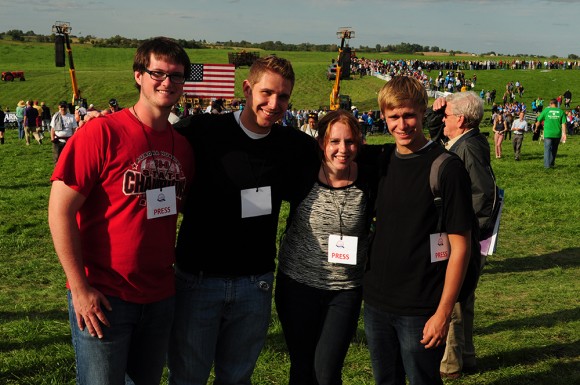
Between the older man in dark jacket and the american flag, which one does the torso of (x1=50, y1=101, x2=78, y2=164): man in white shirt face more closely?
the older man in dark jacket

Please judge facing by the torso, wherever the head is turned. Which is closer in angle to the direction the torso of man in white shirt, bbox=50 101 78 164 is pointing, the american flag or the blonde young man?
the blonde young man

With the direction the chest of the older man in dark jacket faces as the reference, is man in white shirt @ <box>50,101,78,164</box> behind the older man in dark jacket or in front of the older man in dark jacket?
in front

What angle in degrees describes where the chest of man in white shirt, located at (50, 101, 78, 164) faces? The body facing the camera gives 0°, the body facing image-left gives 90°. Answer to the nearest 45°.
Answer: approximately 0°

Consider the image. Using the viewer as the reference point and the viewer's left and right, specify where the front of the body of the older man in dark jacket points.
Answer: facing to the left of the viewer

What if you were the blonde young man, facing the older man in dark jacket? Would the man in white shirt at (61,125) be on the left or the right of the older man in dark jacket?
left

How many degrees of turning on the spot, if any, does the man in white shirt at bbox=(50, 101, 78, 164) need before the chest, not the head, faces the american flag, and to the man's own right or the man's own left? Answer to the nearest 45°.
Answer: approximately 135° to the man's own left

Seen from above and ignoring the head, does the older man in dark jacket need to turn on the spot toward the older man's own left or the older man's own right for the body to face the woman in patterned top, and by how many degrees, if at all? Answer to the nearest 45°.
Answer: approximately 45° to the older man's own left

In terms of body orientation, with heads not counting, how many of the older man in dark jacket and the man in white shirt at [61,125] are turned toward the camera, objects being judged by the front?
1

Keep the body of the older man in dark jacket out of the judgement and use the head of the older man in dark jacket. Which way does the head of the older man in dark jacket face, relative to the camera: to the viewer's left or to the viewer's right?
to the viewer's left

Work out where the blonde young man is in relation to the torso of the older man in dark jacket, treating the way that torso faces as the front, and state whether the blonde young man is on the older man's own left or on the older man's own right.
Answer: on the older man's own left

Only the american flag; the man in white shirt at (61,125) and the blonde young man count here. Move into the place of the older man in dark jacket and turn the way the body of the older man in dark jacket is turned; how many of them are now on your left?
1

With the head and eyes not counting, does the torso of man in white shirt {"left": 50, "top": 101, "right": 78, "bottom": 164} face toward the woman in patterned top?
yes
